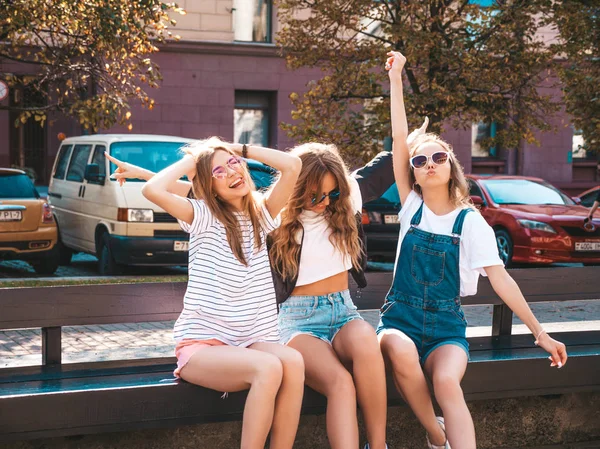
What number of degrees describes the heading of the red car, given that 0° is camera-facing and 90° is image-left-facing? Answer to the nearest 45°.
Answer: approximately 315°

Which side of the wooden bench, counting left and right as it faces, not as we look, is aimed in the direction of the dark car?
back

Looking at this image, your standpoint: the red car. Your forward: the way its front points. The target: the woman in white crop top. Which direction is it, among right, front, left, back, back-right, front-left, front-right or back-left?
front-right

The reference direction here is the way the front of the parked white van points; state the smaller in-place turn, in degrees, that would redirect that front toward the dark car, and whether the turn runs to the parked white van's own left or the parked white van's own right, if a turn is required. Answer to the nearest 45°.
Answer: approximately 45° to the parked white van's own left

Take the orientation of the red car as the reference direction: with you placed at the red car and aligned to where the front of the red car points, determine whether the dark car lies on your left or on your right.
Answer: on your right

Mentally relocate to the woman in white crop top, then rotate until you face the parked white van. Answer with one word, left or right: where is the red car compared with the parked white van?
right

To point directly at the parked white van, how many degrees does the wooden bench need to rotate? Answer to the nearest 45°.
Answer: approximately 180°
